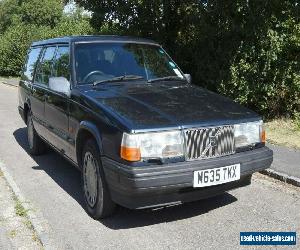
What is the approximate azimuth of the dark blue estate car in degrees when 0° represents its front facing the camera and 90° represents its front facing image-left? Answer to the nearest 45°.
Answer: approximately 315°

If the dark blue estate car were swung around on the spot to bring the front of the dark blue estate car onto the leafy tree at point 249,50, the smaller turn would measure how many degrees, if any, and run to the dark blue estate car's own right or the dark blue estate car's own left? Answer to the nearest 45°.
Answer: approximately 90° to the dark blue estate car's own left
